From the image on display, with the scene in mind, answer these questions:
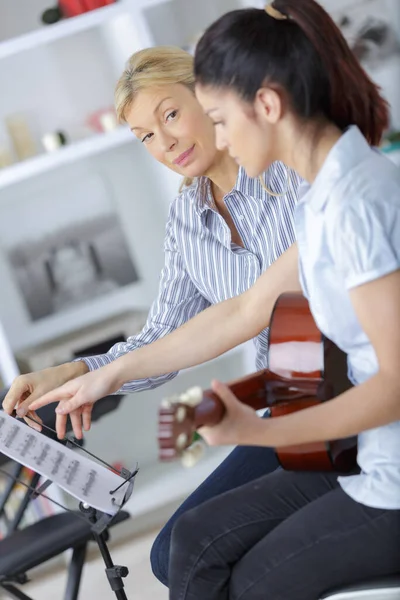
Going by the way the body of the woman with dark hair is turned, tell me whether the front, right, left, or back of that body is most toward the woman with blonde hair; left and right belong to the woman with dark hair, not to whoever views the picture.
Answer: right

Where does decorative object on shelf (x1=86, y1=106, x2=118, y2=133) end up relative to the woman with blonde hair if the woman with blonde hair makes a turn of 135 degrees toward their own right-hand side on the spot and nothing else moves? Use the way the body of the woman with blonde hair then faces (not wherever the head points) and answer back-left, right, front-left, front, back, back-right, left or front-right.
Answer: front

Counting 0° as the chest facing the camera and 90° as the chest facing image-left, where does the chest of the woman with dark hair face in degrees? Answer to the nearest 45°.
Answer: approximately 90°

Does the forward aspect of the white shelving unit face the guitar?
yes

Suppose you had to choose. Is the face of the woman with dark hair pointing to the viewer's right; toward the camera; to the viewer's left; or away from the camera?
to the viewer's left

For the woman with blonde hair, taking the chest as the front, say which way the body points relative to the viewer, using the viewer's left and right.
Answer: facing the viewer and to the left of the viewer

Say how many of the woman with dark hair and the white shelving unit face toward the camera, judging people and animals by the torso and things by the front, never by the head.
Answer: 1

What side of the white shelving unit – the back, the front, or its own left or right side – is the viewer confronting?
front

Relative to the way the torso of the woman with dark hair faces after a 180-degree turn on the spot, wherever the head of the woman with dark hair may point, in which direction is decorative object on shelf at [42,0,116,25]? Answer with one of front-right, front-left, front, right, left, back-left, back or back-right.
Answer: left

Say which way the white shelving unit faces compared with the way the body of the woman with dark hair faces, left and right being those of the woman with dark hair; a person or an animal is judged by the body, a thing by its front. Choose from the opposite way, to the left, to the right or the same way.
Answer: to the left

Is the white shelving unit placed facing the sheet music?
yes

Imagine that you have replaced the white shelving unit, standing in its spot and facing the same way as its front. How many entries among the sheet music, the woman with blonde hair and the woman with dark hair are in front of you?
3
